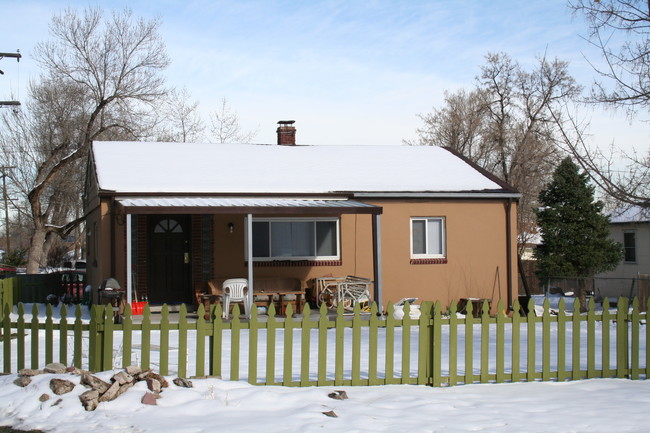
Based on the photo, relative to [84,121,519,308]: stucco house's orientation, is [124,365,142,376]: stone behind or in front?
in front

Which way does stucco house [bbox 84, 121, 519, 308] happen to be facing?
toward the camera

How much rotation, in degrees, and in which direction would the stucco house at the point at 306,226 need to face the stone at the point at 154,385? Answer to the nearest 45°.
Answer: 0° — it already faces it

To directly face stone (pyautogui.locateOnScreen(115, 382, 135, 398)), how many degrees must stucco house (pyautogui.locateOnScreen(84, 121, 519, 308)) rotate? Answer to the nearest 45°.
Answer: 0° — it already faces it

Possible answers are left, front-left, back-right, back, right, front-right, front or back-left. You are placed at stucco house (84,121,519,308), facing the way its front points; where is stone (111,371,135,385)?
front

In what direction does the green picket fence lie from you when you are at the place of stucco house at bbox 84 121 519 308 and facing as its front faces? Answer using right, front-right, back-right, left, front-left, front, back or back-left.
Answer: front

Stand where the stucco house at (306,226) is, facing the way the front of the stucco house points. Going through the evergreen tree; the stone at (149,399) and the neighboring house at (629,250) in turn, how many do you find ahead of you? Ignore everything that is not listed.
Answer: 1

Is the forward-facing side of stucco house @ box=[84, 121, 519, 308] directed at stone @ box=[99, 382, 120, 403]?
yes

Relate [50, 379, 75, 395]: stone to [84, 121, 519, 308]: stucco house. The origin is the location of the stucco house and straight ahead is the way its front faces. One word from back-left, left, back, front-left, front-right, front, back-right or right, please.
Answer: front

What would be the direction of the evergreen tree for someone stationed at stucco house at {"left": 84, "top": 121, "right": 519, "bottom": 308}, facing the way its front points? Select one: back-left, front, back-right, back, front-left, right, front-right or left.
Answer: back-left

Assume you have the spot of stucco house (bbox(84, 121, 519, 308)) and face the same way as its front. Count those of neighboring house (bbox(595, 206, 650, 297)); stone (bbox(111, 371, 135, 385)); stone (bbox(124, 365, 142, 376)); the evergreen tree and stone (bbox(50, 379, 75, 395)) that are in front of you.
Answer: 3

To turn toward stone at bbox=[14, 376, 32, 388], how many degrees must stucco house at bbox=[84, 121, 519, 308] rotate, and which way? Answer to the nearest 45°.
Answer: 0° — it already faces it

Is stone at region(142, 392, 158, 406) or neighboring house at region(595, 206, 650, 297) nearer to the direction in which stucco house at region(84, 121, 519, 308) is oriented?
the stone

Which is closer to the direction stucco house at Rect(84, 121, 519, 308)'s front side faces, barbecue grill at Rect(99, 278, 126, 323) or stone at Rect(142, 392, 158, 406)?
the stone

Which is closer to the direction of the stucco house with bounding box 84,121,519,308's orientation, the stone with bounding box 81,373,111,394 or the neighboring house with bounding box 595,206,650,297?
the stone

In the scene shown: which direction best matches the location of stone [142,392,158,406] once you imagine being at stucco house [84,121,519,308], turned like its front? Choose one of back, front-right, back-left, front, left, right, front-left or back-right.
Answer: front

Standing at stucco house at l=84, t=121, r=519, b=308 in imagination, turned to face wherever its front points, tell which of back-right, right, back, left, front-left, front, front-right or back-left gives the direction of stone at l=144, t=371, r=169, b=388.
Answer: front
